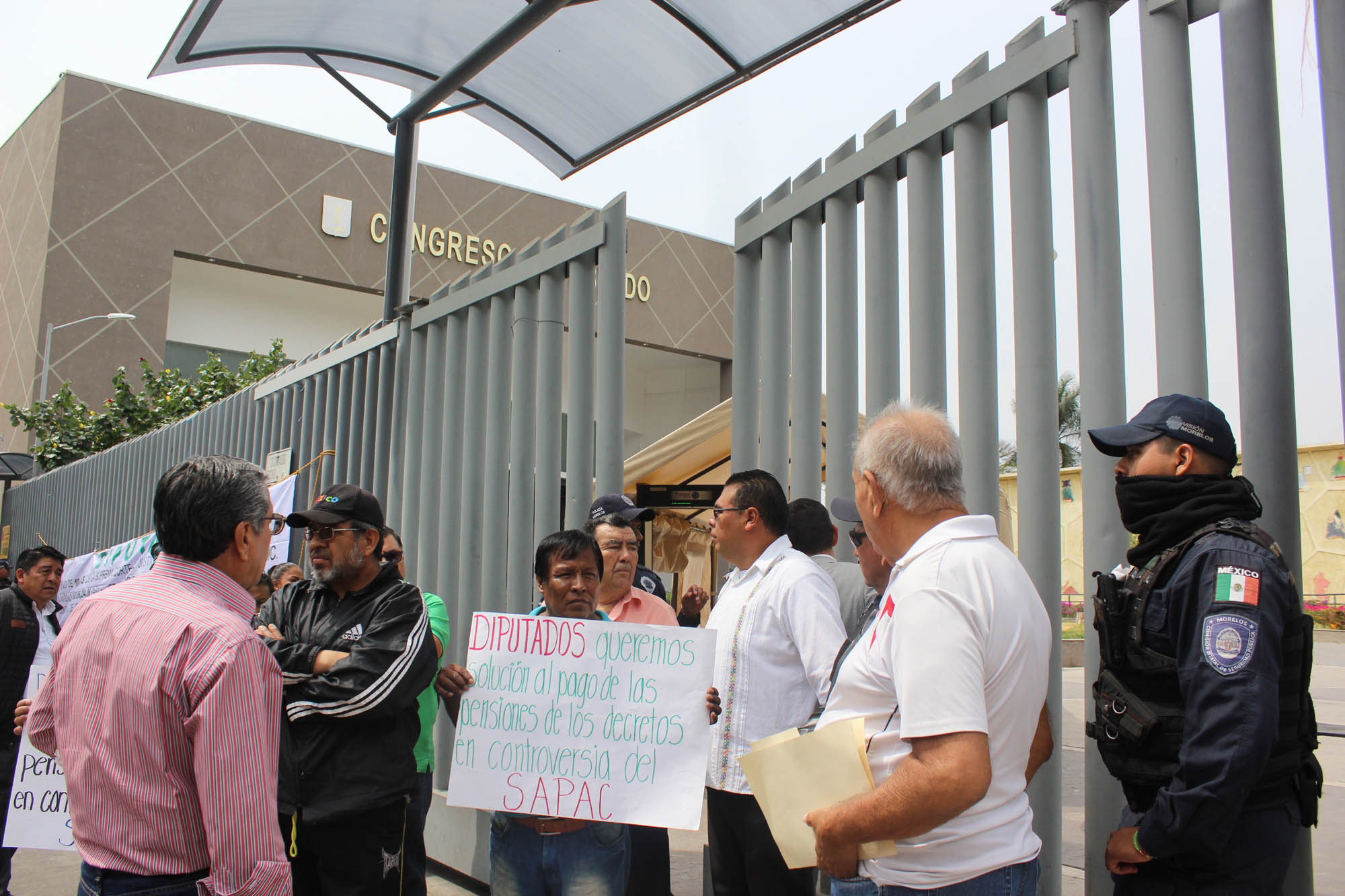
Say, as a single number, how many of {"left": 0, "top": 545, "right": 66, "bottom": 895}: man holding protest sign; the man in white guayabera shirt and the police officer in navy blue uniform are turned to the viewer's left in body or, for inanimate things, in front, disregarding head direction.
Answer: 2

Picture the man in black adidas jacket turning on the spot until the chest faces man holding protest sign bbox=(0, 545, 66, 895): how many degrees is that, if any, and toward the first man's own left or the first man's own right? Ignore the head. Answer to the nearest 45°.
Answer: approximately 90° to the first man's own right

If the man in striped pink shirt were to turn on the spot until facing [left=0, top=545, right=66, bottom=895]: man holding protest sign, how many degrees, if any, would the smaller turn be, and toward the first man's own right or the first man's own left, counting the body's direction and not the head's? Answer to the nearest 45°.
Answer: approximately 45° to the first man's own left

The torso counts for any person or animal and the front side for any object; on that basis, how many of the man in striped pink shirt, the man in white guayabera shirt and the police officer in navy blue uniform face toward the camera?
0

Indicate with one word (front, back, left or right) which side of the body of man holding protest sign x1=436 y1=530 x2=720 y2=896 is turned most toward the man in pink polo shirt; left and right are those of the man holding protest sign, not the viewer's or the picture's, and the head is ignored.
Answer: back

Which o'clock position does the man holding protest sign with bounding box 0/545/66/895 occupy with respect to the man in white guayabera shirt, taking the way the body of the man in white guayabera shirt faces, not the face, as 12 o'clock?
The man holding protest sign is roughly at 1 o'clock from the man in white guayabera shirt.

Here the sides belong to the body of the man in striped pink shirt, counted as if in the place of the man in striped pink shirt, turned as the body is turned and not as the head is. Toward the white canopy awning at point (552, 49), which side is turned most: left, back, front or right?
front

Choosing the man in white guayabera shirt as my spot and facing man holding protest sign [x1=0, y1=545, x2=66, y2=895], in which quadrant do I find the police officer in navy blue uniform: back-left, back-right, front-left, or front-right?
back-left

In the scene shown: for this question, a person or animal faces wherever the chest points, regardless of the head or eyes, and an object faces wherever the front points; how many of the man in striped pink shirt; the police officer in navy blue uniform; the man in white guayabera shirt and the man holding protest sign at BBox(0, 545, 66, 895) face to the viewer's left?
2

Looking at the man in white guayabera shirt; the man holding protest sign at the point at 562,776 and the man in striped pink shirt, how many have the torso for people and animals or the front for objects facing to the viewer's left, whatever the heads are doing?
1

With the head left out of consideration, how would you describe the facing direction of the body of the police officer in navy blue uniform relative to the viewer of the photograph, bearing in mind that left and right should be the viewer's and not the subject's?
facing to the left of the viewer

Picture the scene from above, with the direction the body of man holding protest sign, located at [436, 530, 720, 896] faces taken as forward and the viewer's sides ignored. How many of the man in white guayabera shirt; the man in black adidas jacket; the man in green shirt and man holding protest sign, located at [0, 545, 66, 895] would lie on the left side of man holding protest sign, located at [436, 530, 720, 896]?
1

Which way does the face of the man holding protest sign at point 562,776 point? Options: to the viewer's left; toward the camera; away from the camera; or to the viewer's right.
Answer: toward the camera

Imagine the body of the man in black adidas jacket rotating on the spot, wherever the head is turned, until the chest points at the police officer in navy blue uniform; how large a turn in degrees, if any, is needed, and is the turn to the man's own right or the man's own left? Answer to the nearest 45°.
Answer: approximately 90° to the man's own left

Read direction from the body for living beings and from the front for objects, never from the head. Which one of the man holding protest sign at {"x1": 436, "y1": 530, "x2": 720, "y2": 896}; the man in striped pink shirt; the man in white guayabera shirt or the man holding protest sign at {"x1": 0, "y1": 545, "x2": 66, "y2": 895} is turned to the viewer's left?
the man in white guayabera shirt

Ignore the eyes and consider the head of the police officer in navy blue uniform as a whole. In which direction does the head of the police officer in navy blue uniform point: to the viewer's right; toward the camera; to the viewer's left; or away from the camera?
to the viewer's left
